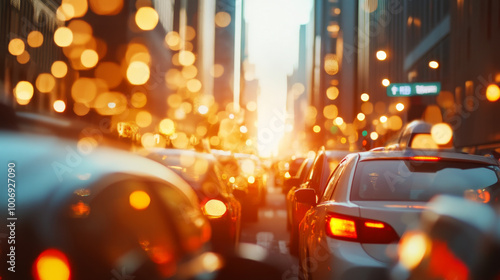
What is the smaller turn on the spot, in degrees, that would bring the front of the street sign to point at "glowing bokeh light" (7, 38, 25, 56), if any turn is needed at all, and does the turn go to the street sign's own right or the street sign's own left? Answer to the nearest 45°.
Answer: approximately 90° to the street sign's own right

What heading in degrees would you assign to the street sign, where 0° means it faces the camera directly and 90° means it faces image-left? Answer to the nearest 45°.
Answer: approximately 0°

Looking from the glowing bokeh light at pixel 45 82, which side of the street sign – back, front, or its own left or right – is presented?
right

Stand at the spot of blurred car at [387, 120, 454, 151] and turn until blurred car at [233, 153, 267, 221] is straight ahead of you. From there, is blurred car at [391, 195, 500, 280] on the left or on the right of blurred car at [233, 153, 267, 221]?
left

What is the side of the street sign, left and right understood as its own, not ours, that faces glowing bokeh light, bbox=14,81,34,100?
right

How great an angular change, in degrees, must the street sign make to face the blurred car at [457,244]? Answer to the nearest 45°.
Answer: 0° — it already faces it

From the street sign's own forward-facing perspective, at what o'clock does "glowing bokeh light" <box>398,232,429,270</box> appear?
The glowing bokeh light is roughly at 12 o'clock from the street sign.
